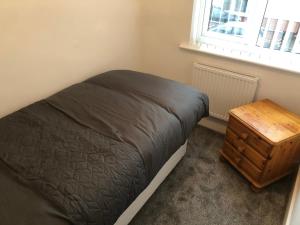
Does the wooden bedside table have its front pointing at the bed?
yes

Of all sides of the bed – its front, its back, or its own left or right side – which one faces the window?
back

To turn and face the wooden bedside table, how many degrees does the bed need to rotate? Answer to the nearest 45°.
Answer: approximately 135° to its left

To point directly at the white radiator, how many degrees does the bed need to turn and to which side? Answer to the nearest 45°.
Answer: approximately 180°

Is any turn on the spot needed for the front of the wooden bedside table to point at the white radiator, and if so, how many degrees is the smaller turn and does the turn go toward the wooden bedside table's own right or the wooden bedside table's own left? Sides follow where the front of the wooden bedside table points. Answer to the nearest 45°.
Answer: approximately 90° to the wooden bedside table's own right

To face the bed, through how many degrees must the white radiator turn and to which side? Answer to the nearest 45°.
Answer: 0° — it already faces it

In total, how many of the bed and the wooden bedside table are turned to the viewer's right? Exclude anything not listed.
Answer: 0

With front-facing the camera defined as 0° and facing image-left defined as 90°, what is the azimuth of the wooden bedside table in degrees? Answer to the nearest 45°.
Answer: approximately 45°

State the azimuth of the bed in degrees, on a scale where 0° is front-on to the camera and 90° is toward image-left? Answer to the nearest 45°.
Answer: approximately 45°
